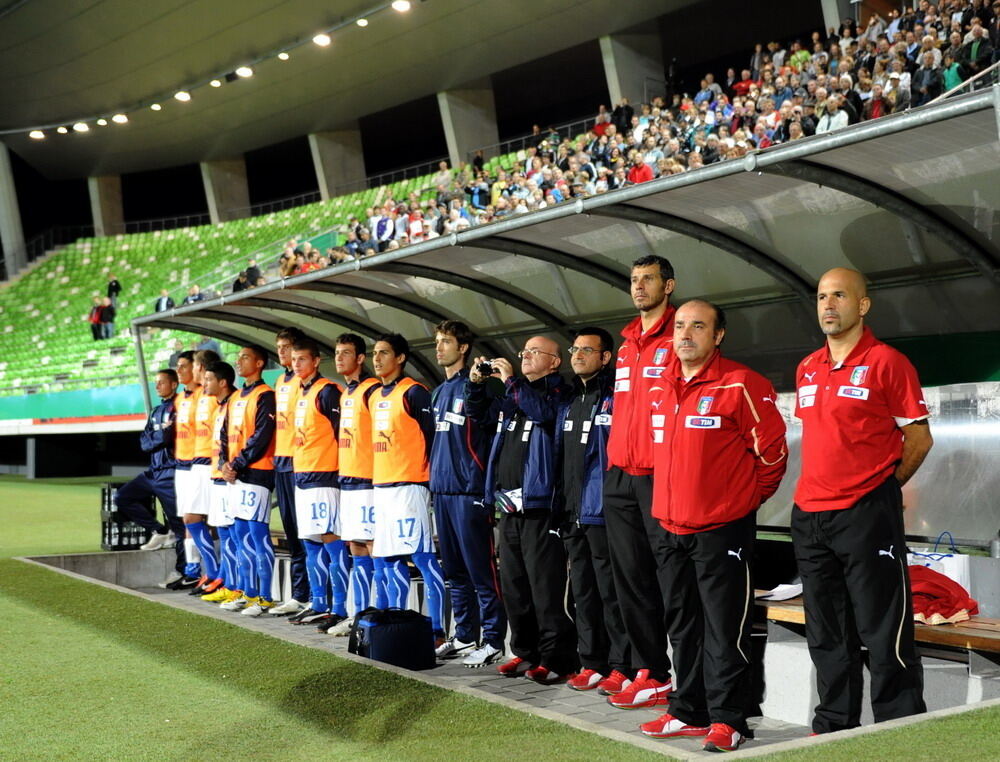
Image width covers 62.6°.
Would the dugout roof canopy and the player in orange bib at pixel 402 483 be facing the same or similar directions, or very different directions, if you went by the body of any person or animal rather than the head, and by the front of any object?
same or similar directions

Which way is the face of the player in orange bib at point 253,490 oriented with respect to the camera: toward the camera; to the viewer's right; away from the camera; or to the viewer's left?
to the viewer's left

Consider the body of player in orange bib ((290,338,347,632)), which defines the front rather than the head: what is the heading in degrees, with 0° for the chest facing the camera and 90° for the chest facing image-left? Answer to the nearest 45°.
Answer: approximately 45°

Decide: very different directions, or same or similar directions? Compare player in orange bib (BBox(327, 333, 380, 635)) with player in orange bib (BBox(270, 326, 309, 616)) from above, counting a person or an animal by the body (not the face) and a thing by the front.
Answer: same or similar directions

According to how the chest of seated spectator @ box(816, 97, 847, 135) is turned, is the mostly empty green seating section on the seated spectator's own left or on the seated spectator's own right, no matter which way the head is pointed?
on the seated spectator's own right

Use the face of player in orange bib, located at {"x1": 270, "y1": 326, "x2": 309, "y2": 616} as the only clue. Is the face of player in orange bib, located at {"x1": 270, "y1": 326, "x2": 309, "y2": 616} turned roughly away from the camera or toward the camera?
toward the camera

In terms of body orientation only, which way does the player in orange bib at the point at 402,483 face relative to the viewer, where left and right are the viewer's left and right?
facing the viewer and to the left of the viewer

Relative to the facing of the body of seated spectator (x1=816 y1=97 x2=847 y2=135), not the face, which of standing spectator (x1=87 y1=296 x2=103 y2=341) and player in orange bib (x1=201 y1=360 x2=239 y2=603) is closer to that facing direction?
the player in orange bib

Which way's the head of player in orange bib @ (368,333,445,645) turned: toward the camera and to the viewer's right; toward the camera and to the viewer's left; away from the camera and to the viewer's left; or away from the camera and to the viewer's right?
toward the camera and to the viewer's left

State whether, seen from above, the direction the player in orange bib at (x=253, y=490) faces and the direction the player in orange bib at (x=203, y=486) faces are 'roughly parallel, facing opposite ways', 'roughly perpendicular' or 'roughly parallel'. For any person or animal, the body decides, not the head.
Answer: roughly parallel

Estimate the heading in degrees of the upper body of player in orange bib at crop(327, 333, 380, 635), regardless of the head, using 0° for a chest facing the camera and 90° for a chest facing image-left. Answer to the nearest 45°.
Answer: approximately 45°

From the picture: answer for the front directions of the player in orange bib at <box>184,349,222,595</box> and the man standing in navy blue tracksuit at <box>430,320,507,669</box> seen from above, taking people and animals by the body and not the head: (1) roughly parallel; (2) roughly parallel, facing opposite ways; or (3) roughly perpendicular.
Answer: roughly parallel

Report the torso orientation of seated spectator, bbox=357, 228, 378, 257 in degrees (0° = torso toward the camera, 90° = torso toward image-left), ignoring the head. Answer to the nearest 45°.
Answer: approximately 45°

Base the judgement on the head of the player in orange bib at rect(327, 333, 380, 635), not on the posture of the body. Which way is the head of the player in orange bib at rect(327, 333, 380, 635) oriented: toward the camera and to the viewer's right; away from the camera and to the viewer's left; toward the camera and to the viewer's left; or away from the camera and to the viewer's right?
toward the camera and to the viewer's left

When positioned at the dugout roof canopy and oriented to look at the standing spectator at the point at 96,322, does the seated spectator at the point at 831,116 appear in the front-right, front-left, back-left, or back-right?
front-right

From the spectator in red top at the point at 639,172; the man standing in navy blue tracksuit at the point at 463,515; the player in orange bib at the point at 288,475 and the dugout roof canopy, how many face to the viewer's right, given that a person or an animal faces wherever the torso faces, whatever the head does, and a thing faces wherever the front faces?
0

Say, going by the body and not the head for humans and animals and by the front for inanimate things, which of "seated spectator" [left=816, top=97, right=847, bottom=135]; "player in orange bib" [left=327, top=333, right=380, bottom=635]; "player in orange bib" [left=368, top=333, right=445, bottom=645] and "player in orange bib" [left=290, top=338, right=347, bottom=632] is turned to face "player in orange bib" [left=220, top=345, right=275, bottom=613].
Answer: the seated spectator

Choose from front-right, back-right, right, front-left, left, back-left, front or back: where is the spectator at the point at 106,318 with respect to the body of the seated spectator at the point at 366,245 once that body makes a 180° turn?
left
